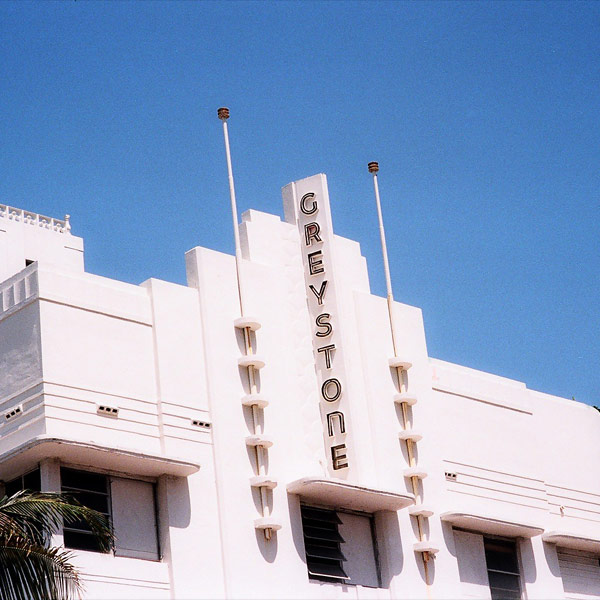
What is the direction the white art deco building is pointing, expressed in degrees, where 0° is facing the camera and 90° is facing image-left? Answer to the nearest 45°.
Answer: approximately 315°
